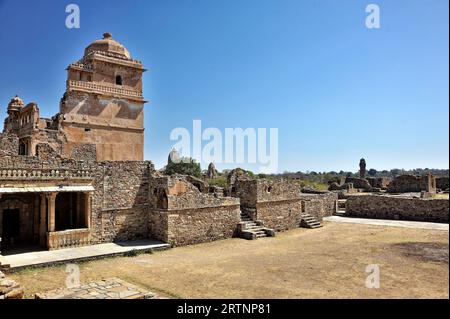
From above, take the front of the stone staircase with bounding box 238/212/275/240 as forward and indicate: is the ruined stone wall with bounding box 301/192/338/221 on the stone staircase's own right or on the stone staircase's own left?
on the stone staircase's own left

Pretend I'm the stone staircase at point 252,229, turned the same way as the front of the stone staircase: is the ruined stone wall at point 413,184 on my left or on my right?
on my left

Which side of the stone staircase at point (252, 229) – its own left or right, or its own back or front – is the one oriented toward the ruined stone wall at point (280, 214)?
left

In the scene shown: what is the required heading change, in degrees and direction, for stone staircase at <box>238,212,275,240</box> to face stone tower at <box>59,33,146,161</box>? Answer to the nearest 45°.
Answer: approximately 180°

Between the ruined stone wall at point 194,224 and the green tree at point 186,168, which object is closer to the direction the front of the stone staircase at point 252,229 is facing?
the ruined stone wall

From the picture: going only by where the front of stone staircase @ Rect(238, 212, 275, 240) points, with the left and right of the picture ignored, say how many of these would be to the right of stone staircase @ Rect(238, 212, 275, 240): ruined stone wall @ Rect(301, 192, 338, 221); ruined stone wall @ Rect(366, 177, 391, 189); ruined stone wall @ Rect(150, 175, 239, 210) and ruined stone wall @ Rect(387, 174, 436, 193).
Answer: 1

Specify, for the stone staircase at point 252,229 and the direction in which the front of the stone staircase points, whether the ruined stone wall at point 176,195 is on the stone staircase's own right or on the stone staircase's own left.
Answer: on the stone staircase's own right

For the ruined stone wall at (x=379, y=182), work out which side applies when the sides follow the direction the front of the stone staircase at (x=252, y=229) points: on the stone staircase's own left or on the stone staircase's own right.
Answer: on the stone staircase's own left

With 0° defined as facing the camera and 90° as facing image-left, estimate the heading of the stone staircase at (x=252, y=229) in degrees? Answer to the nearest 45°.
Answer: approximately 315°

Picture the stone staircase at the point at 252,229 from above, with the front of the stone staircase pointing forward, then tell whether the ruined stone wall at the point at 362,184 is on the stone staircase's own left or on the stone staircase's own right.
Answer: on the stone staircase's own left

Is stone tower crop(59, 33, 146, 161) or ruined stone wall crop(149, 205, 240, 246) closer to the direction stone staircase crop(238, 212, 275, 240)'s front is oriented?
the ruined stone wall
